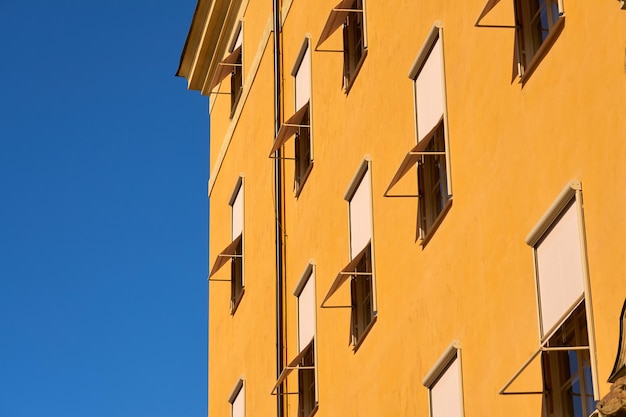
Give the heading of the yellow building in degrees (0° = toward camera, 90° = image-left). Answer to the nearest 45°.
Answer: approximately 45°
